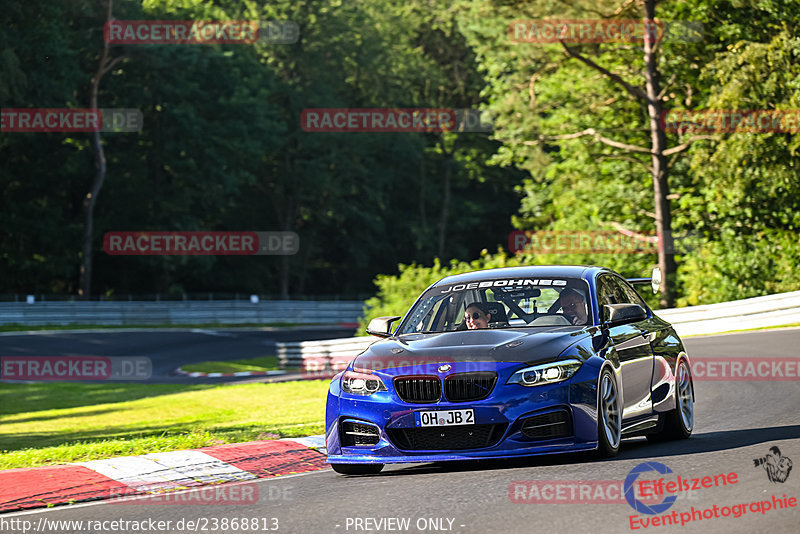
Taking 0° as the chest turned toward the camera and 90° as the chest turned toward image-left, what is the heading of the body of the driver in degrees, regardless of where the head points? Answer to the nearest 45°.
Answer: approximately 45°

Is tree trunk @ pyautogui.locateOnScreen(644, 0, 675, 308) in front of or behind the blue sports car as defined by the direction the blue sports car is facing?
behind

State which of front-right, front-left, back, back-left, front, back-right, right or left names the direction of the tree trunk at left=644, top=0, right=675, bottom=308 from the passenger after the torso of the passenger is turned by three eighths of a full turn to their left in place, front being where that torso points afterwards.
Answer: left

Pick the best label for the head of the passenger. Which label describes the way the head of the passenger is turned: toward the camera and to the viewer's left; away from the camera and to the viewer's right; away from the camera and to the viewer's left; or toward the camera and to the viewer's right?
toward the camera and to the viewer's left

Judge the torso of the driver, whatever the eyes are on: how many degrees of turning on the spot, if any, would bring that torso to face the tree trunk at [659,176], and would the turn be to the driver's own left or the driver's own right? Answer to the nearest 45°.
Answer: approximately 135° to the driver's own right

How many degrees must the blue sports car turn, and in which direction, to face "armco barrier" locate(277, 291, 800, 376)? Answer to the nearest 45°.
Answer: approximately 135° to its right

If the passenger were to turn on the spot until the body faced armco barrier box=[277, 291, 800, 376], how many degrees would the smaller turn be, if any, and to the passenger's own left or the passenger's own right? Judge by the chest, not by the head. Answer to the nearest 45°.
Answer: approximately 135° to the passenger's own right
